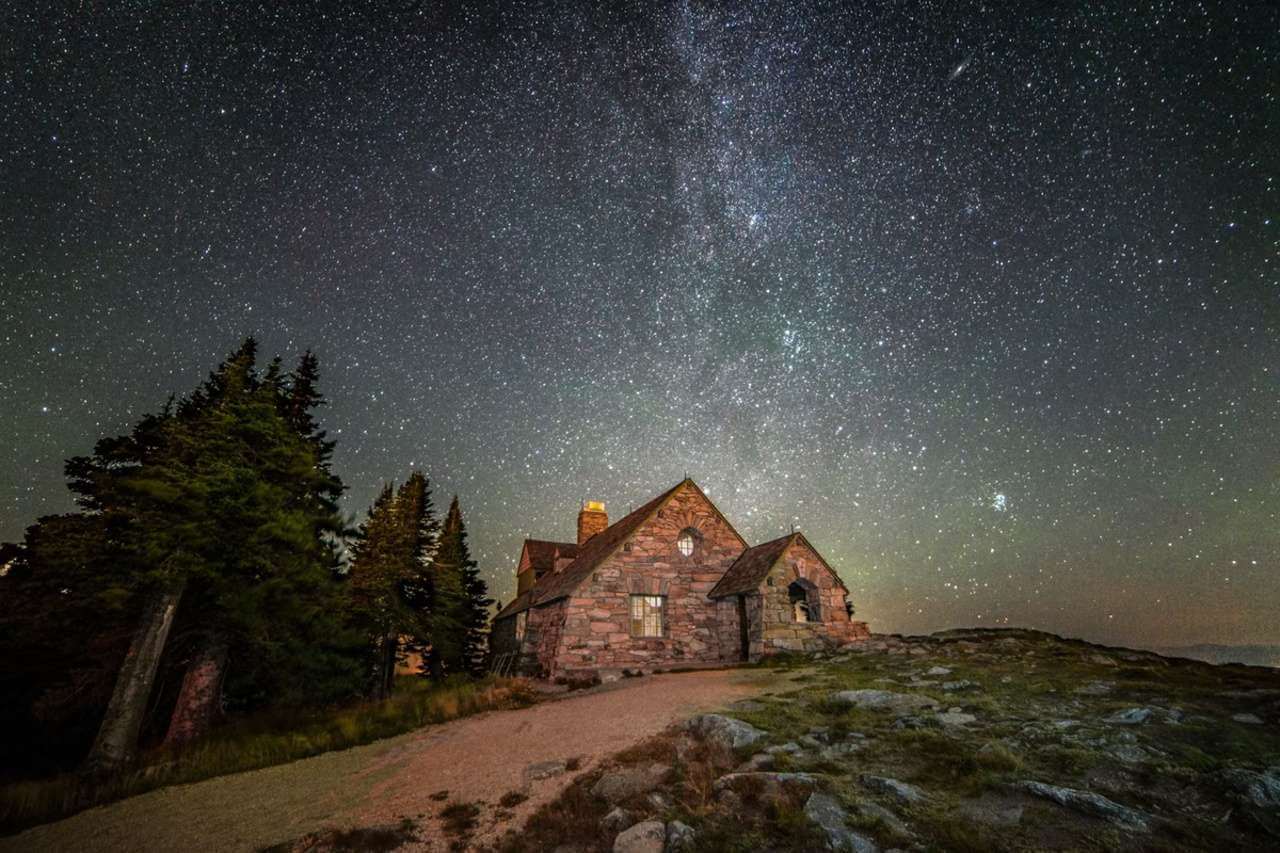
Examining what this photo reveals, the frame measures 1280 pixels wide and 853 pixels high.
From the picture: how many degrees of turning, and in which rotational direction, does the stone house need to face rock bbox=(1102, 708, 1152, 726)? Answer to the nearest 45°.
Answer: approximately 45° to its left

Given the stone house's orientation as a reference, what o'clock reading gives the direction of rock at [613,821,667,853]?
The rock is roughly at 12 o'clock from the stone house.

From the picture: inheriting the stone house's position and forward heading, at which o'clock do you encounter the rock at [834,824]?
The rock is roughly at 12 o'clock from the stone house.

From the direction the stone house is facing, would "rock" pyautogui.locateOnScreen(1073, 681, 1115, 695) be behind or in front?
in front

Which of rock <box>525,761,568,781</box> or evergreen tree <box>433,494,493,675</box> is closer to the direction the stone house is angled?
the rock

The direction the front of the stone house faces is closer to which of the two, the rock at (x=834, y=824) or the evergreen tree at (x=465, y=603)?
the rock

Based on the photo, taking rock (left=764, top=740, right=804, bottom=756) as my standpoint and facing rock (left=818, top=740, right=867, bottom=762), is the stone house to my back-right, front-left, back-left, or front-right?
back-left

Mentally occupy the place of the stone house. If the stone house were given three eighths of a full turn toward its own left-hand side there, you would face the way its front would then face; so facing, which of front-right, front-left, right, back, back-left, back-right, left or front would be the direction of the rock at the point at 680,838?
back-right

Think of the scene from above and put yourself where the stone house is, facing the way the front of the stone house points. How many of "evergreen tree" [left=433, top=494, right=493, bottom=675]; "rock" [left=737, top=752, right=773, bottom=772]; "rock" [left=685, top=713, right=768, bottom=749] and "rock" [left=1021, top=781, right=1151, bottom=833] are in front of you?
3

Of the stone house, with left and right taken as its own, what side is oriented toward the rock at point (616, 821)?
front

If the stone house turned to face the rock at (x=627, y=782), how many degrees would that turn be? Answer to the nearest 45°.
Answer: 0° — it already faces it

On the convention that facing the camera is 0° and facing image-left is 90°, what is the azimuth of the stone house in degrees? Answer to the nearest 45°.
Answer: approximately 0°

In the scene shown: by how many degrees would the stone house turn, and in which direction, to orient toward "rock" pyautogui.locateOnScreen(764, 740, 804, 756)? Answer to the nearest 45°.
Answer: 0° — it already faces it

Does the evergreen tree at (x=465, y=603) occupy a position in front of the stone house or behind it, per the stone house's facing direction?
behind

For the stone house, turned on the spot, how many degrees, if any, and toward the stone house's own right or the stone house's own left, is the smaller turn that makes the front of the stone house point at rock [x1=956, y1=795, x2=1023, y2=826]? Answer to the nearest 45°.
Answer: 0° — it already faces it

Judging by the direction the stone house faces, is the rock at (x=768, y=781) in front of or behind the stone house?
in front

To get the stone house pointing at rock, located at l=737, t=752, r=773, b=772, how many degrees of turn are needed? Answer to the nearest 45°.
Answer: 0° — it already faces it

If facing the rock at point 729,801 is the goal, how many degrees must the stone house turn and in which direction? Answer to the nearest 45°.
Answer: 0° — it already faces it
